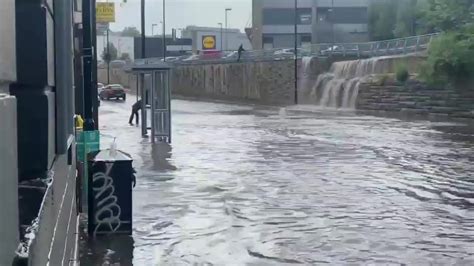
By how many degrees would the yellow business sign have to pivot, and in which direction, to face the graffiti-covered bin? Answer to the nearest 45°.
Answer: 0° — it already faces it

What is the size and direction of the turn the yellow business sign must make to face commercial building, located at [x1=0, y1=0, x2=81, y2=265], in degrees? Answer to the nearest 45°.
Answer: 0° — it already faces it

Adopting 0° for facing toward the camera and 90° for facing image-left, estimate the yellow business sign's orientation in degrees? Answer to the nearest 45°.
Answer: approximately 0°

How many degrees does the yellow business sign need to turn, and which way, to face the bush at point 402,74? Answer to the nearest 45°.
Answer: approximately 135° to its left

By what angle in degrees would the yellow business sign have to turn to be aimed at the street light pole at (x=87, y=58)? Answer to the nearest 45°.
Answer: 0° — it already faces it

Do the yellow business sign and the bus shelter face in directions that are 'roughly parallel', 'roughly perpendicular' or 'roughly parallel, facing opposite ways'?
roughly perpendicular
